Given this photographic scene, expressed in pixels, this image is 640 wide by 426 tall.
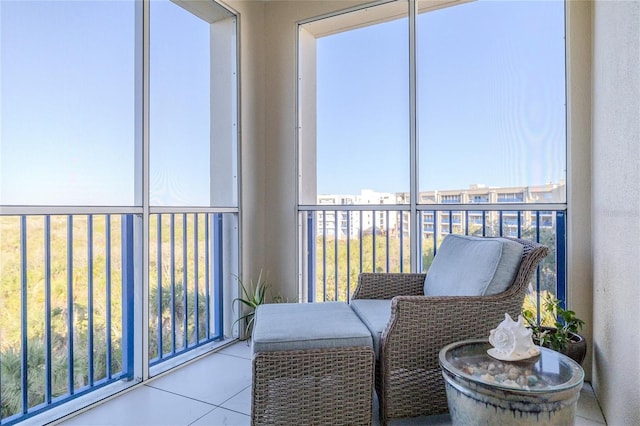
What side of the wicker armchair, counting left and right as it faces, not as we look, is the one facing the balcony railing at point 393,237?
right

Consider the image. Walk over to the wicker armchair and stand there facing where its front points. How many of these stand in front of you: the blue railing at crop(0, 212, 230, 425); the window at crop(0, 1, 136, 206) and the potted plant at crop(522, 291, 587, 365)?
2

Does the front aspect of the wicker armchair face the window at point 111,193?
yes

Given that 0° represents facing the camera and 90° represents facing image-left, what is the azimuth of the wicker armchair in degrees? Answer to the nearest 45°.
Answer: approximately 90°

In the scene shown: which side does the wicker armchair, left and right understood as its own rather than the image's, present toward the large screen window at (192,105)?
front

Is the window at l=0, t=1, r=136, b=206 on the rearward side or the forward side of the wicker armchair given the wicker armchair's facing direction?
on the forward side

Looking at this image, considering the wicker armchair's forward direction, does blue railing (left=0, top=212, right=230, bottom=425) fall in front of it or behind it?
in front
